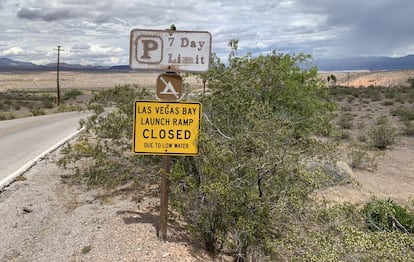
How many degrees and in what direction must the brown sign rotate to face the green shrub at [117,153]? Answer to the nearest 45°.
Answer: approximately 180°

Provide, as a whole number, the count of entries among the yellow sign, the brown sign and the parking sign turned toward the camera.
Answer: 3

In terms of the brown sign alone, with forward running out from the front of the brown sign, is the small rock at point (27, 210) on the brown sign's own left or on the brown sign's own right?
on the brown sign's own right

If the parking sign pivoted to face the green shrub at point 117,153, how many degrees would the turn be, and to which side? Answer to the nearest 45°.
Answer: approximately 180°

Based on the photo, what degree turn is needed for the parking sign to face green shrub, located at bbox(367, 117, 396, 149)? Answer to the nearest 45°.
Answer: approximately 135° to its left

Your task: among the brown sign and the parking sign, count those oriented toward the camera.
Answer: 2

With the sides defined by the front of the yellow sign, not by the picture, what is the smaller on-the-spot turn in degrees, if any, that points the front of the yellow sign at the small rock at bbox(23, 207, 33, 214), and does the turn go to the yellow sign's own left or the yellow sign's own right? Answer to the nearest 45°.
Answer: approximately 135° to the yellow sign's own right

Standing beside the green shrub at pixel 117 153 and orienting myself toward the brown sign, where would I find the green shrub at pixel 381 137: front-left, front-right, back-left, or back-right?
back-left
